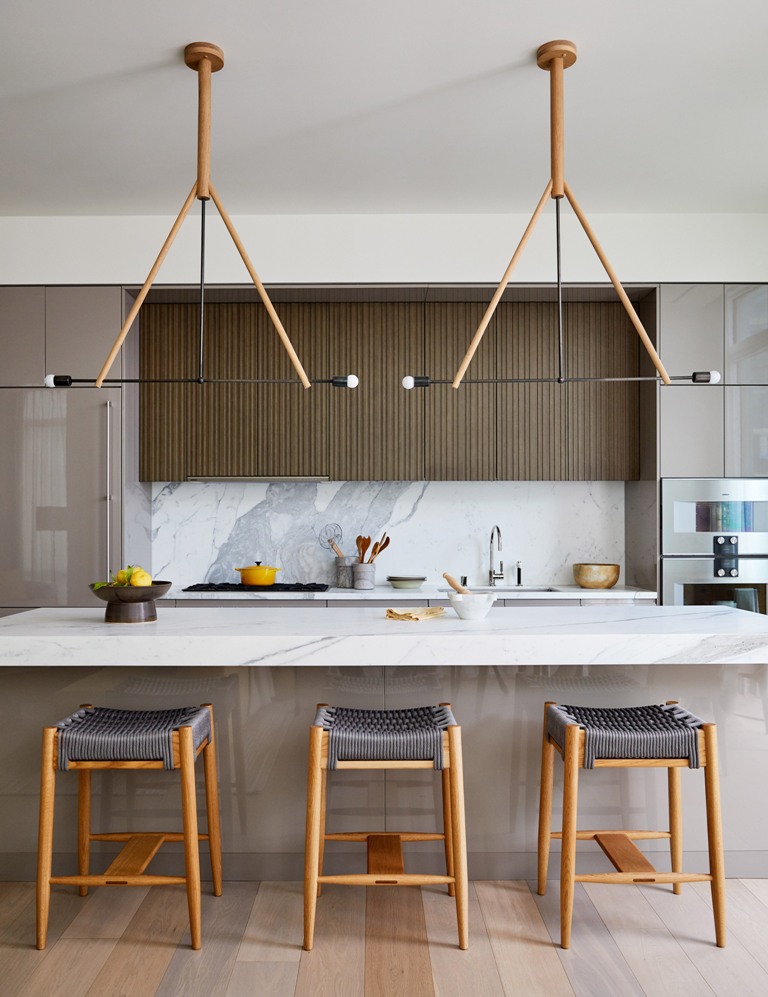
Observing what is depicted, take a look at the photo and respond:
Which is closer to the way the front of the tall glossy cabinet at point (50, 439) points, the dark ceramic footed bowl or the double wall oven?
the dark ceramic footed bowl

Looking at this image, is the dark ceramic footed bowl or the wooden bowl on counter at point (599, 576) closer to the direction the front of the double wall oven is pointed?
the dark ceramic footed bowl

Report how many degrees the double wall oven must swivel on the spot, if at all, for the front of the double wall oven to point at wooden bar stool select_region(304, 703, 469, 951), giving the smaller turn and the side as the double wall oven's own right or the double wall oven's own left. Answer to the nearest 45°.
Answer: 0° — it already faces it

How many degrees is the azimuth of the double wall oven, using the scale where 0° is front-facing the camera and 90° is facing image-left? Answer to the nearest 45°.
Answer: approximately 0°

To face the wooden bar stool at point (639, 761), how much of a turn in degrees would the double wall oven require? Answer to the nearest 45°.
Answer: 0° — it already faces it

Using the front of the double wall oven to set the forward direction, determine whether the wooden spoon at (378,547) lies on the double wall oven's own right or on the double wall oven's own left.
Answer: on the double wall oven's own right

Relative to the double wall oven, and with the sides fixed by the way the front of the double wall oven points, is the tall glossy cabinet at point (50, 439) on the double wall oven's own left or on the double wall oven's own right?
on the double wall oven's own right

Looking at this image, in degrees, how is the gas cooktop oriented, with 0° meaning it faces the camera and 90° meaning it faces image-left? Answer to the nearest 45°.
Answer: approximately 0°

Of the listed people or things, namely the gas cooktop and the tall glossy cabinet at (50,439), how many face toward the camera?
2

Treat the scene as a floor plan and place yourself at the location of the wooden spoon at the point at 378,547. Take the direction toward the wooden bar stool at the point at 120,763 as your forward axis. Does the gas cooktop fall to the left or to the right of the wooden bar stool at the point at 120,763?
right

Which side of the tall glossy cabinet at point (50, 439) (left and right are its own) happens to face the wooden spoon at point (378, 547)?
left

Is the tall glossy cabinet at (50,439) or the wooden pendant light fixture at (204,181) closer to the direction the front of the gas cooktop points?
the wooden pendant light fixture

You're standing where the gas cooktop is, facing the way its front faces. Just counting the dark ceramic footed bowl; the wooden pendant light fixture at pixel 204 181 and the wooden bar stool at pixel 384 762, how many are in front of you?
3
